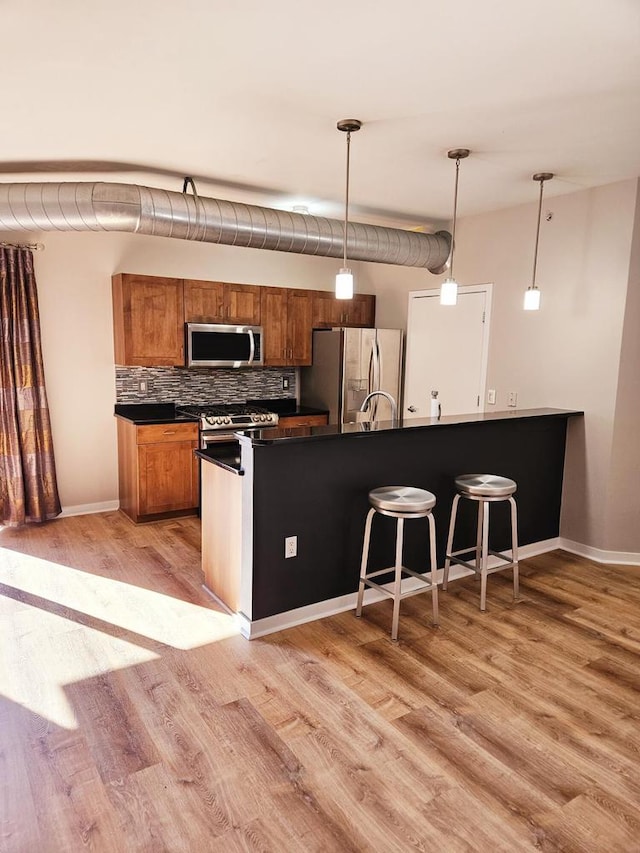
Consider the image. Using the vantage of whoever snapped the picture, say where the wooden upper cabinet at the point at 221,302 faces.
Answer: facing the viewer

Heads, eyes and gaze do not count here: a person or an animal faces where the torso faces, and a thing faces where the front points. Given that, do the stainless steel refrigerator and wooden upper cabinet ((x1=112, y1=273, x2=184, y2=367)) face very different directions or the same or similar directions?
same or similar directions

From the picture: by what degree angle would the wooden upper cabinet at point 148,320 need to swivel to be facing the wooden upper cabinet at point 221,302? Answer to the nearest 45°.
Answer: approximately 90° to its left

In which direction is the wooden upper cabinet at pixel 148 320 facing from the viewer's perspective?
toward the camera

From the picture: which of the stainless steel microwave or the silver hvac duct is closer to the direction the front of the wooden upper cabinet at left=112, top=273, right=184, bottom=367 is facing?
the silver hvac duct

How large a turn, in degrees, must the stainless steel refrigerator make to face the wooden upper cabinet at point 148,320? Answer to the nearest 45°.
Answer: approximately 90° to its right

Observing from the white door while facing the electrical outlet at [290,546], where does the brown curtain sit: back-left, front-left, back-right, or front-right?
front-right

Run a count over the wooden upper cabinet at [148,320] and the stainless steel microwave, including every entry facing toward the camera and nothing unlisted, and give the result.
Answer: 2

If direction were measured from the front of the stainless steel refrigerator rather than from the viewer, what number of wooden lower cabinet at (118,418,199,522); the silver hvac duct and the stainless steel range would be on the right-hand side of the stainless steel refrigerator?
3

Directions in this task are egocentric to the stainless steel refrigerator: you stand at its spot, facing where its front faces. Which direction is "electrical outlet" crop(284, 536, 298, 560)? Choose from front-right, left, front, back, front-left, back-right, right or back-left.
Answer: front-right

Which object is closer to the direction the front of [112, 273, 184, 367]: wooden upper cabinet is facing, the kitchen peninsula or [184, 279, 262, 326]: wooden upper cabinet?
the kitchen peninsula

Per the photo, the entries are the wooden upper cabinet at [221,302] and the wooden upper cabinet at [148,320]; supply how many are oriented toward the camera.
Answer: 2

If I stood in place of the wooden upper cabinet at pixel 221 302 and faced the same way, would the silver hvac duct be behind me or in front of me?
in front

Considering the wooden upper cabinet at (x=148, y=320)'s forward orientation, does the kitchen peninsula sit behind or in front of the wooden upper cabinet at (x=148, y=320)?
in front

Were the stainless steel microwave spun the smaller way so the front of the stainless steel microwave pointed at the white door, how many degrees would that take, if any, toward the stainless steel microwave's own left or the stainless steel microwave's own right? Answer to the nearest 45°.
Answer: approximately 90° to the stainless steel microwave's own left

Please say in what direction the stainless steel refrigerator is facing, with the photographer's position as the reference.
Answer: facing the viewer and to the right of the viewer
